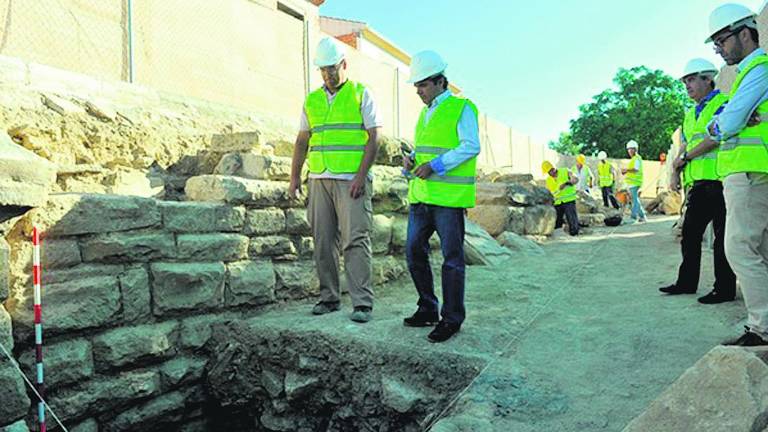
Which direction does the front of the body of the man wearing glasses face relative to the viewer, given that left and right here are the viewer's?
facing to the left of the viewer

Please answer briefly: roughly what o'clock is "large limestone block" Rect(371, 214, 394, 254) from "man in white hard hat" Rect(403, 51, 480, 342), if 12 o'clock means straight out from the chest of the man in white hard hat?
The large limestone block is roughly at 4 o'clock from the man in white hard hat.

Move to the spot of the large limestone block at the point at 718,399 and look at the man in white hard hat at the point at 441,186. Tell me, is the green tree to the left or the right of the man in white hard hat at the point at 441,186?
right

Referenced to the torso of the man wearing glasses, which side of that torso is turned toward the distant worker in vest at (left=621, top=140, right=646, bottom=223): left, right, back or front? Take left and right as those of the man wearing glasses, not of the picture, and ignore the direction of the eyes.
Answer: right

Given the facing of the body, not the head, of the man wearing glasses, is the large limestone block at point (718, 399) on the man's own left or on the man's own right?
on the man's own left

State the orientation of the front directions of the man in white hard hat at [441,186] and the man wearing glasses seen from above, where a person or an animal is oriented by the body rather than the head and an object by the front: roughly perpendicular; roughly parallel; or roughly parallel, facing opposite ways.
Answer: roughly perpendicular

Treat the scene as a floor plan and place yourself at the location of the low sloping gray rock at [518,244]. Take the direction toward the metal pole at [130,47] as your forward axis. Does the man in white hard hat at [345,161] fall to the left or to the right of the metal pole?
left

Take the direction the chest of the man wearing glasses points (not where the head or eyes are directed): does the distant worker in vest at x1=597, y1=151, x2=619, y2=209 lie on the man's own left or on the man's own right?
on the man's own right

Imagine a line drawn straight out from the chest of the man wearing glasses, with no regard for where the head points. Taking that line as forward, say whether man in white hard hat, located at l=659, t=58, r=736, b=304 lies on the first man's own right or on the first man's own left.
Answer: on the first man's own right

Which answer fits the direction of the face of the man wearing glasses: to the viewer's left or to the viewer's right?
to the viewer's left

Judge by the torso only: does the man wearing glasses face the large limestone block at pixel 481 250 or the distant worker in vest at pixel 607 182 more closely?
the large limestone block

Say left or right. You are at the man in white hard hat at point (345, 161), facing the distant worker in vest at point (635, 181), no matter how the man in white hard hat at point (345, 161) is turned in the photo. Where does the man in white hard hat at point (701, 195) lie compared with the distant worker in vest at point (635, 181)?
right

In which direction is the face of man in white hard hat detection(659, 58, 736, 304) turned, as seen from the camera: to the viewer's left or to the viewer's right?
to the viewer's left
